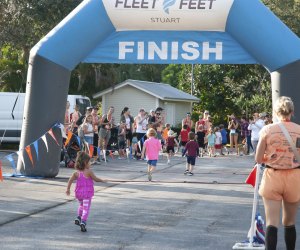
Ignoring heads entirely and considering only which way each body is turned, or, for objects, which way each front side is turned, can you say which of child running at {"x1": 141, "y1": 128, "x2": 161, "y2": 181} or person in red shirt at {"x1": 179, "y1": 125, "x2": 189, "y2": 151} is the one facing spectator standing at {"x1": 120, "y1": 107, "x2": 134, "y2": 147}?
the child running

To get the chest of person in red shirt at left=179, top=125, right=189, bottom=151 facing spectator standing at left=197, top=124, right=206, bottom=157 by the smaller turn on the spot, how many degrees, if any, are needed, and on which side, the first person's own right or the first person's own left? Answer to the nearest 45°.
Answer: approximately 45° to the first person's own right

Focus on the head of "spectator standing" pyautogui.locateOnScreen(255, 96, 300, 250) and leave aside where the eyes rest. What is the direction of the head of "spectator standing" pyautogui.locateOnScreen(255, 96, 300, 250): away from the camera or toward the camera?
away from the camera

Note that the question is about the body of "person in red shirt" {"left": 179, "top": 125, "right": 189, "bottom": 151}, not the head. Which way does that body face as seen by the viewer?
away from the camera

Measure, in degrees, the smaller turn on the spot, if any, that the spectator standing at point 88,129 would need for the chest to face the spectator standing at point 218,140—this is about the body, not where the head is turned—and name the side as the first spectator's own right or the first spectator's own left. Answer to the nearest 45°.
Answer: approximately 90° to the first spectator's own left

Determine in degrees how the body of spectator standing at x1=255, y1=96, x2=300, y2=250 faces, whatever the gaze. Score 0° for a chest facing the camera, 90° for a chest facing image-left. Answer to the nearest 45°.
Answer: approximately 180°

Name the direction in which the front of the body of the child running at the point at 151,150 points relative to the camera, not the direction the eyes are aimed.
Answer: away from the camera
